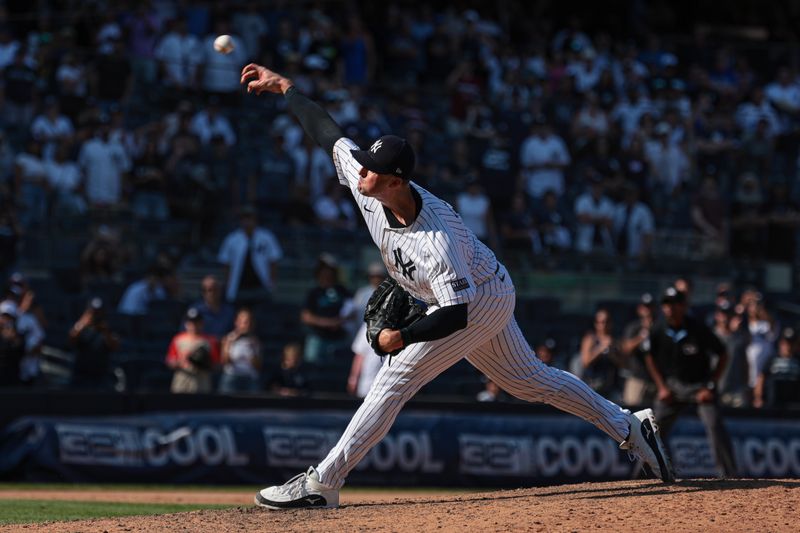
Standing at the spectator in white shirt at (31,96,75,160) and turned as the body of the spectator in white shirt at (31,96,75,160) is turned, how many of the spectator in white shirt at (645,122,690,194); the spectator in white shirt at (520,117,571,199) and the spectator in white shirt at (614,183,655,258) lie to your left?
3

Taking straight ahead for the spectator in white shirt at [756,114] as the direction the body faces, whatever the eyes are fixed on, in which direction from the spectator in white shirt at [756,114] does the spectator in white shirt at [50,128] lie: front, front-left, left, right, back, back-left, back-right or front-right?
front-right

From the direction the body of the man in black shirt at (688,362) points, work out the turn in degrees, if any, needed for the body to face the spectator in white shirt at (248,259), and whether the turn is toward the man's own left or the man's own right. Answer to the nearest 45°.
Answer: approximately 90° to the man's own right

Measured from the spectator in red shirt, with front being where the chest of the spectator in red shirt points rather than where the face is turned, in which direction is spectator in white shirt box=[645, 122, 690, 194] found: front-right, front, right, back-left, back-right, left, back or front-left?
back-left

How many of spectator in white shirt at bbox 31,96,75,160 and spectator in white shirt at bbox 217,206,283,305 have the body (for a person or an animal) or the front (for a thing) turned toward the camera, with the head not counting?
2

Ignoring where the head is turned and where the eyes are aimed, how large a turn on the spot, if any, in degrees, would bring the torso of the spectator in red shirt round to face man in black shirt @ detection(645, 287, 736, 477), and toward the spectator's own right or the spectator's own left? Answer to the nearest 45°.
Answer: approximately 45° to the spectator's own left
